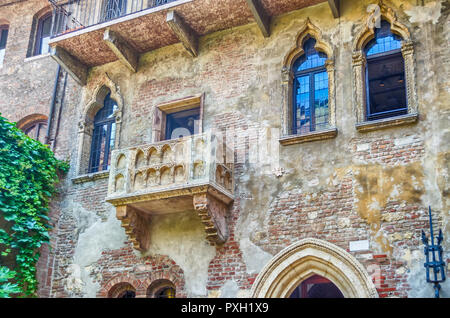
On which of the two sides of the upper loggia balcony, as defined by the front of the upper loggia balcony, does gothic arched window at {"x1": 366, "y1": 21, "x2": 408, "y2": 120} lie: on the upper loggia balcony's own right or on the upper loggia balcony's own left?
on the upper loggia balcony's own left

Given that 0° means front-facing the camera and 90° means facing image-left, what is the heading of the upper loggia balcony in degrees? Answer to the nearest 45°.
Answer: approximately 45°

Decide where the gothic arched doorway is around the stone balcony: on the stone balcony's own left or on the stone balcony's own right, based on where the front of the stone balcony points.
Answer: on the stone balcony's own left

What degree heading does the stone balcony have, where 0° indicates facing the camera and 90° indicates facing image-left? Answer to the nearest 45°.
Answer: approximately 45°

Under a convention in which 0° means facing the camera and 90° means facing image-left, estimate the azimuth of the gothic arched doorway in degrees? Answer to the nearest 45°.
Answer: approximately 0°

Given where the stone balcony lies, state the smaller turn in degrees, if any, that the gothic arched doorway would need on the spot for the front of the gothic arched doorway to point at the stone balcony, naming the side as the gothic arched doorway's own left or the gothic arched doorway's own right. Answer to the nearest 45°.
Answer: approximately 90° to the gothic arched doorway's own right

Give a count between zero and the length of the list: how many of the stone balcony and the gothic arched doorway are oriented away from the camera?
0

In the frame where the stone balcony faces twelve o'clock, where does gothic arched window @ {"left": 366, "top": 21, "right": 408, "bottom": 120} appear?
The gothic arched window is roughly at 8 o'clock from the stone balcony.

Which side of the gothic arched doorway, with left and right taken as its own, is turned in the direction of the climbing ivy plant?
right
